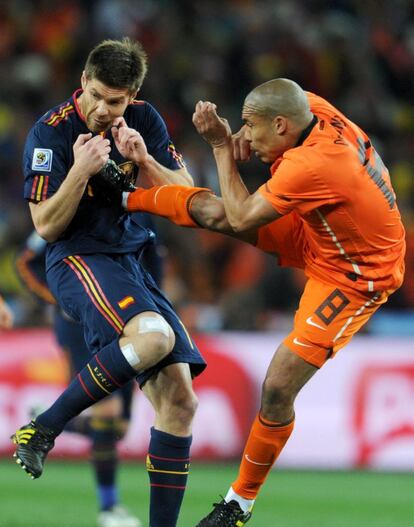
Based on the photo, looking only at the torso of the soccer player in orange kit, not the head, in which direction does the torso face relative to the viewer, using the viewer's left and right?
facing to the left of the viewer

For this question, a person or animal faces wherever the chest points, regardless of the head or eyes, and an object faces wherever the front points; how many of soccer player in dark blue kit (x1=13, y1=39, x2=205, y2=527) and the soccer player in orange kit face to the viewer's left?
1

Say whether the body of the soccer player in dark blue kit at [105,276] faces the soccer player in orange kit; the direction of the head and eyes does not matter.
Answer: no

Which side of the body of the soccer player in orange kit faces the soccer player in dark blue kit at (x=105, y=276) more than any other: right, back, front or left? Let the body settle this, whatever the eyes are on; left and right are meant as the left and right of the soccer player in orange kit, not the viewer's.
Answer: front

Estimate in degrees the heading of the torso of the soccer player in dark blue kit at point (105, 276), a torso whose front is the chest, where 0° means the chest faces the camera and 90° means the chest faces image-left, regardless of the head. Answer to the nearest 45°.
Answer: approximately 315°

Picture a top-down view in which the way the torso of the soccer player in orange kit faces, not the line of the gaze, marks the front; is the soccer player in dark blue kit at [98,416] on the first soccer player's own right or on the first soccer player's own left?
on the first soccer player's own right

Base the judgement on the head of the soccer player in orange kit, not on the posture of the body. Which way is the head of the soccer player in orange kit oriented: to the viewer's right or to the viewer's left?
to the viewer's left

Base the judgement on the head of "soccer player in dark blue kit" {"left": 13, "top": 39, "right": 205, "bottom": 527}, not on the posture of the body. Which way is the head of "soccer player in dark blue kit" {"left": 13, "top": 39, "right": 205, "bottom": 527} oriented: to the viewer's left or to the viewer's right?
to the viewer's right

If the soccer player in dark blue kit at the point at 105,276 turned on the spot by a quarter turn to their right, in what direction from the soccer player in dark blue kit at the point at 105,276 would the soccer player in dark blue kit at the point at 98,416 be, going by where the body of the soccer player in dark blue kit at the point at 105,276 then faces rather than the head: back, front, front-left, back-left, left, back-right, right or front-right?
back-right
